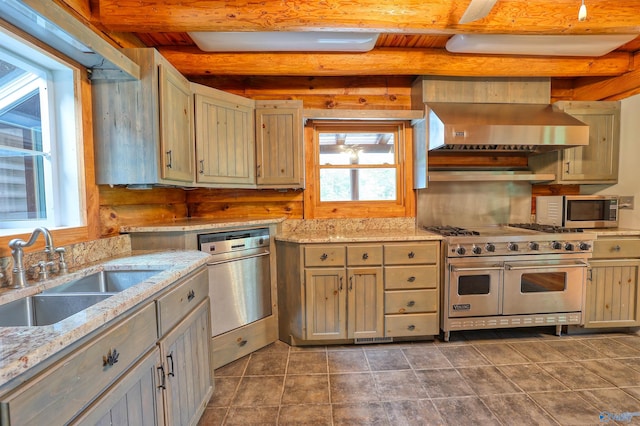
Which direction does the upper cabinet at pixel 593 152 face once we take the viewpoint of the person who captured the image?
facing the viewer

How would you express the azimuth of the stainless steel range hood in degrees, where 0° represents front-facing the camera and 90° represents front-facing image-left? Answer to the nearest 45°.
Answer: approximately 315°

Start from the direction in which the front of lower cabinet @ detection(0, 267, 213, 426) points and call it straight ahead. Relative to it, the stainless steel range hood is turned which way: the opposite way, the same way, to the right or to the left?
to the right

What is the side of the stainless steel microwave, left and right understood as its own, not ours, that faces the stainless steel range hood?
right

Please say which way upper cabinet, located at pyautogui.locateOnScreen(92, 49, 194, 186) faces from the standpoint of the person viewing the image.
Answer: facing the viewer and to the right of the viewer

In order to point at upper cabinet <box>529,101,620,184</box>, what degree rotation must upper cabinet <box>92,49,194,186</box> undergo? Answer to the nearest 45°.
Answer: approximately 45° to its left

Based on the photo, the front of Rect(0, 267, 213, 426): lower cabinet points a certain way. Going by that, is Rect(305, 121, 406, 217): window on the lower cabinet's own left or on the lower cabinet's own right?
on the lower cabinet's own left

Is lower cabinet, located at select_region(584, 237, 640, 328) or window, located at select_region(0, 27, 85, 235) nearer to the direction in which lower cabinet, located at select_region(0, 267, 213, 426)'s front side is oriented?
the lower cabinet

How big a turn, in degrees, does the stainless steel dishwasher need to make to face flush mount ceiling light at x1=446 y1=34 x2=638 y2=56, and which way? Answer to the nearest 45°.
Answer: approximately 45° to its left

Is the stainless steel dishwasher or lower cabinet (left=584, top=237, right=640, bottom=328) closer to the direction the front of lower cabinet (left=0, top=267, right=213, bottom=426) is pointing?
the lower cabinet

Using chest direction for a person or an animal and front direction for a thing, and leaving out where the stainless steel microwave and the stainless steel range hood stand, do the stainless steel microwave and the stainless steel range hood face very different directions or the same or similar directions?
same or similar directions

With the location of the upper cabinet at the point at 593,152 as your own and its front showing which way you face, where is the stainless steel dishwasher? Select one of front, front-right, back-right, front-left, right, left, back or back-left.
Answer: front-right

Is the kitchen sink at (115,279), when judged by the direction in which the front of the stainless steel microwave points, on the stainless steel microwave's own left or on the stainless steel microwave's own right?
on the stainless steel microwave's own right

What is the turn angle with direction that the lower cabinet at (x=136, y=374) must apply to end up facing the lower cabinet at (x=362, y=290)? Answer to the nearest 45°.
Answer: approximately 45° to its left

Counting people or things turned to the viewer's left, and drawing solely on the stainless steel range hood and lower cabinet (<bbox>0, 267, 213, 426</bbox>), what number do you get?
0

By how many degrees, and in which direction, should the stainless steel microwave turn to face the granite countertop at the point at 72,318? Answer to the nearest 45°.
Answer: approximately 45° to its right

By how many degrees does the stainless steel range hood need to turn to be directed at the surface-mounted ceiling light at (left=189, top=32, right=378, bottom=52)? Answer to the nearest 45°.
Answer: approximately 90° to its right

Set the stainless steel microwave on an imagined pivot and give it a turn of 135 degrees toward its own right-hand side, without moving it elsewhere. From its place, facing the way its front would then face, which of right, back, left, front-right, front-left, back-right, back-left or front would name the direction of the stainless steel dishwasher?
front-left

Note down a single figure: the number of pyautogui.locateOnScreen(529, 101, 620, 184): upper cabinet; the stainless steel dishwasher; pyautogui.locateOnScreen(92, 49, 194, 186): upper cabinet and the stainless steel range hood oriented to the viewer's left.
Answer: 0
